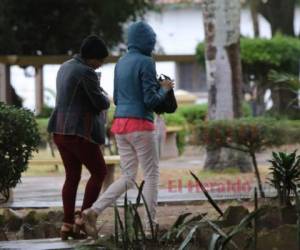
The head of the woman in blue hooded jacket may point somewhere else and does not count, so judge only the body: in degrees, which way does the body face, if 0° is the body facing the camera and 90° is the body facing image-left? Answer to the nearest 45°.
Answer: approximately 225°

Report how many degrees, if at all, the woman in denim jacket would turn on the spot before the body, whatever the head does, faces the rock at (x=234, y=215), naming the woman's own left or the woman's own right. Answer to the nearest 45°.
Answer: approximately 90° to the woman's own right

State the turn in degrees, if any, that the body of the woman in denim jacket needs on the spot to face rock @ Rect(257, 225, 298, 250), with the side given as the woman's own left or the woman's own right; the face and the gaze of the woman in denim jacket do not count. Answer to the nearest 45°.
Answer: approximately 90° to the woman's own right

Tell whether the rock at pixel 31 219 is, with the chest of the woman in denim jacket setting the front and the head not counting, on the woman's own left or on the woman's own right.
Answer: on the woman's own left

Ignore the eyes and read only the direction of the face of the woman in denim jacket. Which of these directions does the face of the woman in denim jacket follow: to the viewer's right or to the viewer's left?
to the viewer's right

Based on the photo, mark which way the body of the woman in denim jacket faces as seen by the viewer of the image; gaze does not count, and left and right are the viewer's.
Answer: facing away from the viewer and to the right of the viewer

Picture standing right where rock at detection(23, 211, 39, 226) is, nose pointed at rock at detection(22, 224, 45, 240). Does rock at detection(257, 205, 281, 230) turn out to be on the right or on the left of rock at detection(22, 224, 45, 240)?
left

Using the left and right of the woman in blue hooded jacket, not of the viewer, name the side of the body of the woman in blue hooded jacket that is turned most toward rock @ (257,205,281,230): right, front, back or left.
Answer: right
